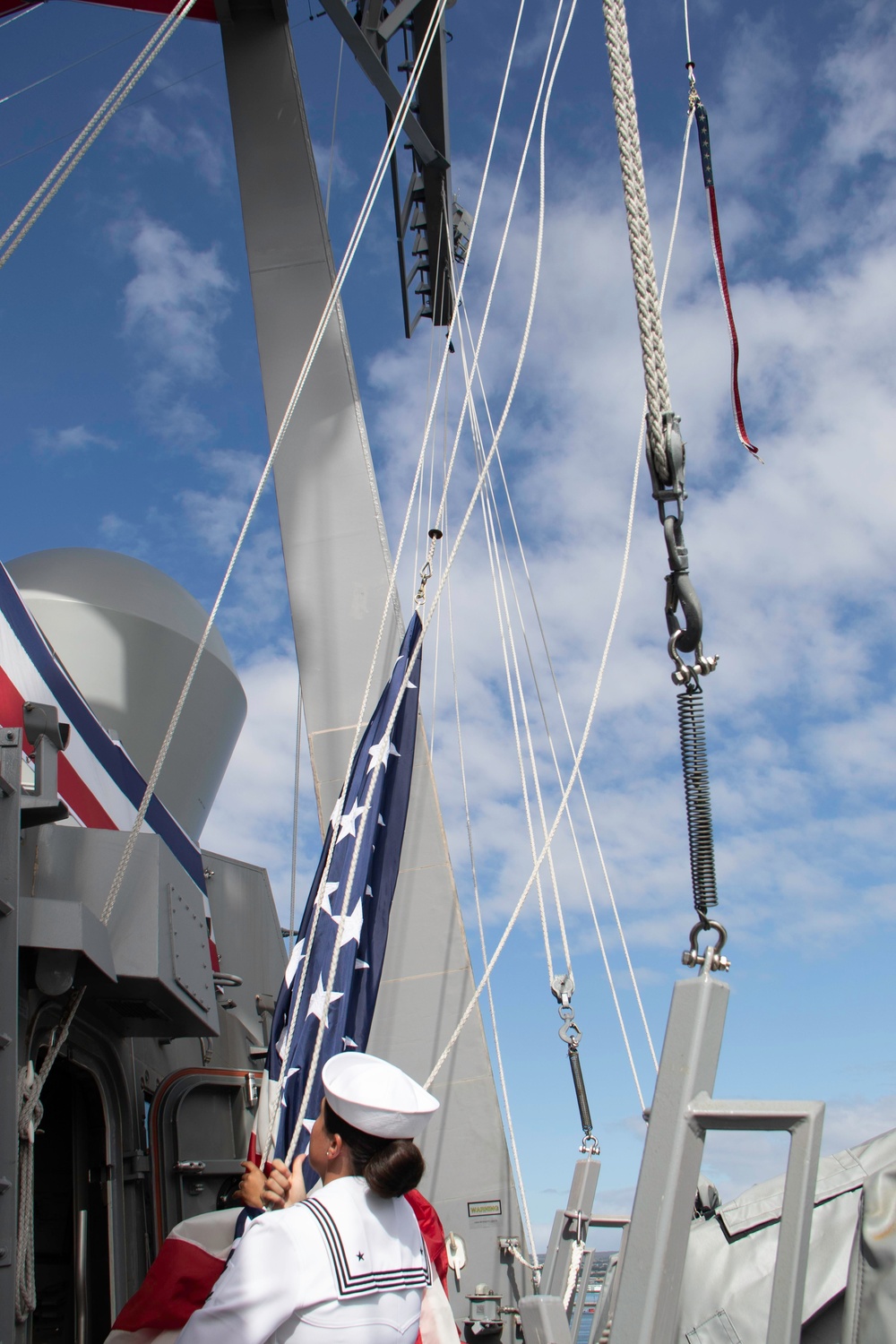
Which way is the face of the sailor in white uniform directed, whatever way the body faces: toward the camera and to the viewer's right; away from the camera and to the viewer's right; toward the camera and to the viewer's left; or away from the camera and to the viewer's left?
away from the camera and to the viewer's left

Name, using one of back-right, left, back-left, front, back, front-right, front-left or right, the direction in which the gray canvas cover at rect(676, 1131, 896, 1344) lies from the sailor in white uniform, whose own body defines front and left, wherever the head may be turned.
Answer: right

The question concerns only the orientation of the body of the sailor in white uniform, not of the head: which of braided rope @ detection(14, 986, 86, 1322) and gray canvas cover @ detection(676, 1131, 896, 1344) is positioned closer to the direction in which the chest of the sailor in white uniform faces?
the braided rope

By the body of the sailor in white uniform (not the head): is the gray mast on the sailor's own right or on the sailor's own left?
on the sailor's own right

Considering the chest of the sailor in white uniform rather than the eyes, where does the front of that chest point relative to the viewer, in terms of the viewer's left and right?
facing away from the viewer and to the left of the viewer
